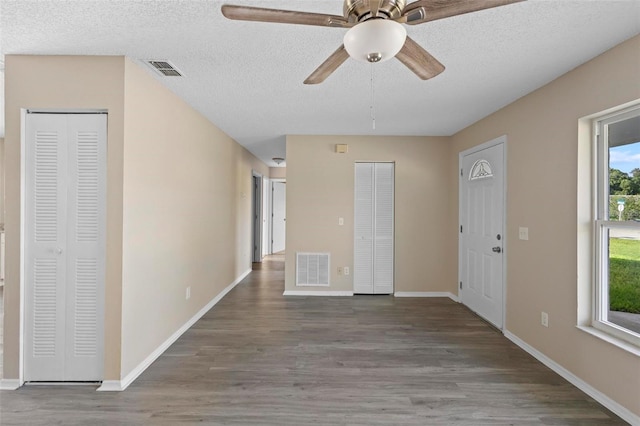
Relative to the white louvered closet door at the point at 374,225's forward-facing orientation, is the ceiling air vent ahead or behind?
ahead

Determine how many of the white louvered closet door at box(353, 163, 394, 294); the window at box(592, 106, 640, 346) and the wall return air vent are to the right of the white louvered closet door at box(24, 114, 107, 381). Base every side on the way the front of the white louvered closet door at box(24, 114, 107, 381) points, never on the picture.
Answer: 0

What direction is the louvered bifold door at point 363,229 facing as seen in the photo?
toward the camera

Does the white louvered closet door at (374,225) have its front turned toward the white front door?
no

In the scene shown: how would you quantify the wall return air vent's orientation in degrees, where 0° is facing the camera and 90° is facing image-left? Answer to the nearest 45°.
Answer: approximately 0°

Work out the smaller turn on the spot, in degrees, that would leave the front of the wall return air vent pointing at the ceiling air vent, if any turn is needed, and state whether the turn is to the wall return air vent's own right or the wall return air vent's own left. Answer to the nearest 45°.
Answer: approximately 45° to the wall return air vent's own right

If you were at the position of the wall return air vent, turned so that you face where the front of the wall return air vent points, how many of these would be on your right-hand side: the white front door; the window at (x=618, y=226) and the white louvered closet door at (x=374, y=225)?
0

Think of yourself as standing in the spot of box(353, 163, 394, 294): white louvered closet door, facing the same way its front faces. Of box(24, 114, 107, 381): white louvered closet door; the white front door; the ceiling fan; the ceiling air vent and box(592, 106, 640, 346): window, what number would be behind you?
0

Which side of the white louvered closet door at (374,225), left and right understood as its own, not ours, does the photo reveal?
front

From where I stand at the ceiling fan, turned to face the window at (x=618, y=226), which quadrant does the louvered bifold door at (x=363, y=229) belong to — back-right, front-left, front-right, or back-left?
front-left

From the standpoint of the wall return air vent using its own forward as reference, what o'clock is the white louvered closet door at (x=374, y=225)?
The white louvered closet door is roughly at 9 o'clock from the wall return air vent.

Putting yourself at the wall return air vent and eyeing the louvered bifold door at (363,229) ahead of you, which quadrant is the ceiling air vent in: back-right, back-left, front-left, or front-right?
back-right

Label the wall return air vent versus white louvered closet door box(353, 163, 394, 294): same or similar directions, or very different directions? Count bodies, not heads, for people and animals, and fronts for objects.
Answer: same or similar directions

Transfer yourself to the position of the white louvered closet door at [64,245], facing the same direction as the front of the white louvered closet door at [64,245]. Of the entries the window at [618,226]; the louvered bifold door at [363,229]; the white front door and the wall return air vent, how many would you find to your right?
0

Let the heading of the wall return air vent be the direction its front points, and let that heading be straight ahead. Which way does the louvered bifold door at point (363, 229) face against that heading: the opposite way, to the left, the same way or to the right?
the same way

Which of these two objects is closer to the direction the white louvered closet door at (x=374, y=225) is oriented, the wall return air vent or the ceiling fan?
the ceiling fan
